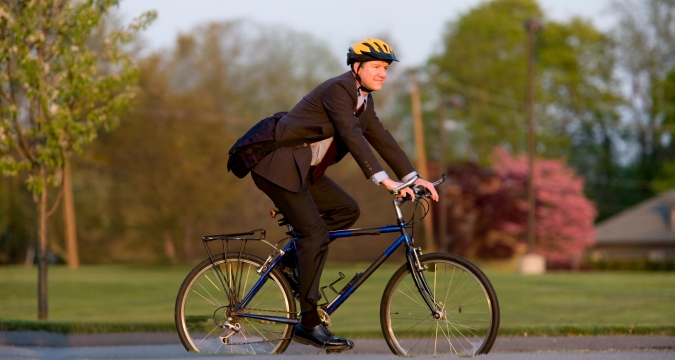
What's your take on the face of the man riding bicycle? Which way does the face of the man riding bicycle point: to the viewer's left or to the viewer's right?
to the viewer's right

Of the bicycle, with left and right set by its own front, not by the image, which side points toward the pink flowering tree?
left

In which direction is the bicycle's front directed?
to the viewer's right
